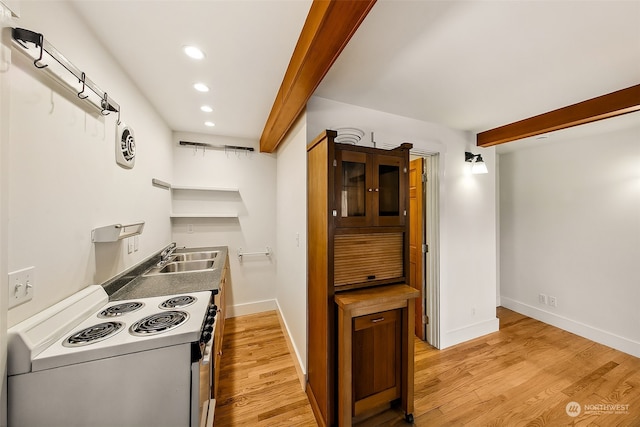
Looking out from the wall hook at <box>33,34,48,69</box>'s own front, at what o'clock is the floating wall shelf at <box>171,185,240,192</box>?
The floating wall shelf is roughly at 10 o'clock from the wall hook.

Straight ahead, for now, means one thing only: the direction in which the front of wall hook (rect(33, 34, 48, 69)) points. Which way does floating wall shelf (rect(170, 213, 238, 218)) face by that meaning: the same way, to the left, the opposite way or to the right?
to the right

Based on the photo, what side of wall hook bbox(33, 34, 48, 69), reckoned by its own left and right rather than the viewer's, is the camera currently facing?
right

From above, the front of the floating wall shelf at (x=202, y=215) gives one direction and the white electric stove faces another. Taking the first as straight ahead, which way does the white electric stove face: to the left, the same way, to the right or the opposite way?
to the left

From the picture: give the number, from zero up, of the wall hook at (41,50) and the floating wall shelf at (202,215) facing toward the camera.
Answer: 1

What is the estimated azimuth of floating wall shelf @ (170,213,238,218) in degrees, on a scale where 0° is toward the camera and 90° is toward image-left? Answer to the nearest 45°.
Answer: approximately 0°

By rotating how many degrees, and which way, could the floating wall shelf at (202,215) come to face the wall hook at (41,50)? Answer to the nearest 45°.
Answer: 0° — it already faces it

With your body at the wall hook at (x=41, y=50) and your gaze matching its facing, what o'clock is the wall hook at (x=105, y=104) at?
the wall hook at (x=105, y=104) is roughly at 10 o'clock from the wall hook at (x=41, y=50).

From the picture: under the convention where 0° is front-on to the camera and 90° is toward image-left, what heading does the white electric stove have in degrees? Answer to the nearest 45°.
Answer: approximately 270°
